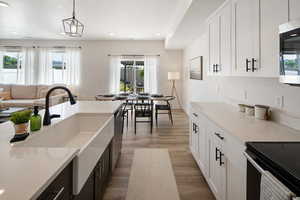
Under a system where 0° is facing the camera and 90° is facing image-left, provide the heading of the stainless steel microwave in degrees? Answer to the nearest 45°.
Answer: approximately 45°

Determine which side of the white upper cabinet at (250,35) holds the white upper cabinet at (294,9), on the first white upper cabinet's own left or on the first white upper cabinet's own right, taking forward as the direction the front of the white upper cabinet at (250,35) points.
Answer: on the first white upper cabinet's own left

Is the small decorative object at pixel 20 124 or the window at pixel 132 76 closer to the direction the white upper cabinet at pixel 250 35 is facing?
the small decorative object

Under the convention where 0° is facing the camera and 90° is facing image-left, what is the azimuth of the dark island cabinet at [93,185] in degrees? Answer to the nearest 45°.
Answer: approximately 270°

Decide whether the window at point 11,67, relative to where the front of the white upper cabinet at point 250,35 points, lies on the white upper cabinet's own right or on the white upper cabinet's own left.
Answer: on the white upper cabinet's own right

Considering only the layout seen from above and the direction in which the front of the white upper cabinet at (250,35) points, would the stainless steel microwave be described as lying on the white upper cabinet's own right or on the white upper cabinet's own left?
on the white upper cabinet's own left

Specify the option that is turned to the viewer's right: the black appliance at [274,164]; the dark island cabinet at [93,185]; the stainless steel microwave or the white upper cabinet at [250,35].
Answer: the dark island cabinet
